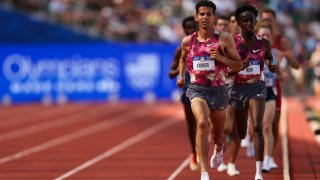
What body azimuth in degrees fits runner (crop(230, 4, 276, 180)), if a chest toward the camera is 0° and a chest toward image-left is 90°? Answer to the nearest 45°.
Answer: approximately 0°

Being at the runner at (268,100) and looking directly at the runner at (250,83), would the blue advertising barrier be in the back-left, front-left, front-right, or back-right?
back-right

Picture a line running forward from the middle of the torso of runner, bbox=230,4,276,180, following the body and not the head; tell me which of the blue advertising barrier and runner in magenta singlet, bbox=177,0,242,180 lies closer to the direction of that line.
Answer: the runner in magenta singlet

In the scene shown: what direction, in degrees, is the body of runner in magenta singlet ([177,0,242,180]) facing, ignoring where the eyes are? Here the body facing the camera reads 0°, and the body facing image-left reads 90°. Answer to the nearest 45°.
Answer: approximately 0°

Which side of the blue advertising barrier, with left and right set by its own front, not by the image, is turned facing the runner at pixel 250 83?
front

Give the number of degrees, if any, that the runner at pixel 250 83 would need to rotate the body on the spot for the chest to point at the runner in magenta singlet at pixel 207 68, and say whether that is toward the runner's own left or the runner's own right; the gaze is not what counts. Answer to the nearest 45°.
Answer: approximately 45° to the runner's own right

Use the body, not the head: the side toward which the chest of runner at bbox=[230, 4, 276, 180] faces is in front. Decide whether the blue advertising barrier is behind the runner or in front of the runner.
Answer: behind

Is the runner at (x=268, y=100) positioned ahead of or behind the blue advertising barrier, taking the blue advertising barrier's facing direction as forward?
ahead

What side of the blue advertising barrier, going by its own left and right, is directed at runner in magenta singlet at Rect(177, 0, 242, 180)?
front
